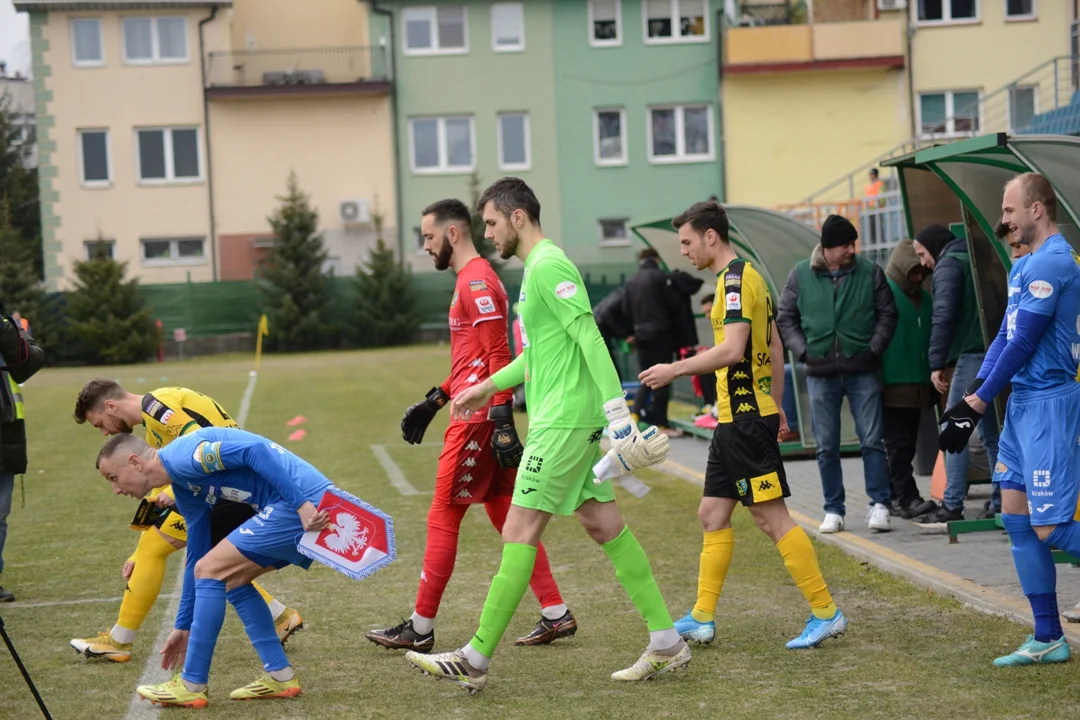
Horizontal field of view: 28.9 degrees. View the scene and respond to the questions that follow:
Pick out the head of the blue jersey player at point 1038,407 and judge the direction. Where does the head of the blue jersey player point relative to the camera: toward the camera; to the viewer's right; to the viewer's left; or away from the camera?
to the viewer's left

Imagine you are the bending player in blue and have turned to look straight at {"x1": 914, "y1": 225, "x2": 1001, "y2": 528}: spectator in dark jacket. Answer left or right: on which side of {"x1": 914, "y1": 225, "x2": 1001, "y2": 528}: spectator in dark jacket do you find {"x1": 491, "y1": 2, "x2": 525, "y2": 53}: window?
left

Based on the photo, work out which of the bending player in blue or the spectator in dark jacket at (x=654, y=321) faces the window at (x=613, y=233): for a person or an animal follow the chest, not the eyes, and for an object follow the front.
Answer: the spectator in dark jacket

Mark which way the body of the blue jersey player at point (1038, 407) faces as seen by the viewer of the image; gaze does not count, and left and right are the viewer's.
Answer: facing to the left of the viewer

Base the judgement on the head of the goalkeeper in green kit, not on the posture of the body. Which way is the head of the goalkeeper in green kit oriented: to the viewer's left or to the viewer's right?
to the viewer's left

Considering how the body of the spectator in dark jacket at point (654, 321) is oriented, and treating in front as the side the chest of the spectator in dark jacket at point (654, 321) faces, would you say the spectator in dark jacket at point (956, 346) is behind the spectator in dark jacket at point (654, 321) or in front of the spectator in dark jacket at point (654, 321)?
behind

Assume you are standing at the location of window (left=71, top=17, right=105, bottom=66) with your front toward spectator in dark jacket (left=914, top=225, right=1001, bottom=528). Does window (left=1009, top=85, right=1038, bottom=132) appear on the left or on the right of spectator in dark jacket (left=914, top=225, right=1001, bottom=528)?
left

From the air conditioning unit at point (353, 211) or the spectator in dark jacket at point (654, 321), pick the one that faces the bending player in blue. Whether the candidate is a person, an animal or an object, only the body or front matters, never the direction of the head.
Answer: the air conditioning unit

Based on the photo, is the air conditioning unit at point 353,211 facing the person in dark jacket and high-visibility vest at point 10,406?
yes

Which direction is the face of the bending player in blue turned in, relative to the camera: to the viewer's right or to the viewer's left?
to the viewer's left

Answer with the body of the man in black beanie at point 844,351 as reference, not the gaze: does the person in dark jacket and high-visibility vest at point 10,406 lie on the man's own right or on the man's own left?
on the man's own right
